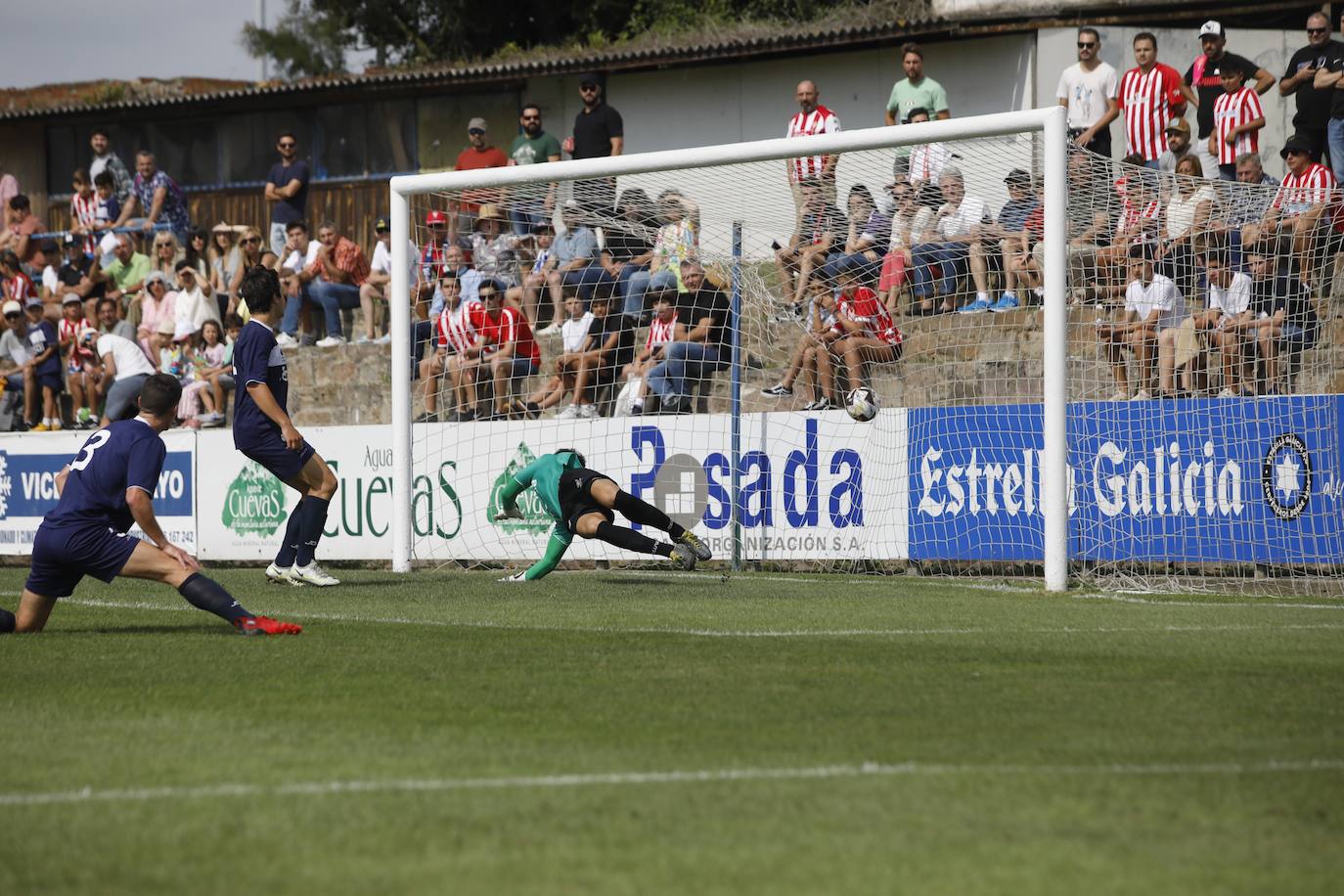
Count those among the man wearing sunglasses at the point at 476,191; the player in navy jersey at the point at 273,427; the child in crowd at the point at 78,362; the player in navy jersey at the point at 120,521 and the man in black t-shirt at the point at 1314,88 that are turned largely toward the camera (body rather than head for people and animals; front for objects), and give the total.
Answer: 3

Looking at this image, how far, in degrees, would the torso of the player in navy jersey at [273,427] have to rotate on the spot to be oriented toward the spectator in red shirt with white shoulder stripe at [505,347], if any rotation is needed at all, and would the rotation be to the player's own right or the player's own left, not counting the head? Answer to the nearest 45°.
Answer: approximately 45° to the player's own left

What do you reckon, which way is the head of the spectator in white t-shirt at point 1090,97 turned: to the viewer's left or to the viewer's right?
to the viewer's left

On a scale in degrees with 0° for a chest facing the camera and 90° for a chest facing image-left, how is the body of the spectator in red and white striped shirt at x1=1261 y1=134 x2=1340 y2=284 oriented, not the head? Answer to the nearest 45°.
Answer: approximately 45°

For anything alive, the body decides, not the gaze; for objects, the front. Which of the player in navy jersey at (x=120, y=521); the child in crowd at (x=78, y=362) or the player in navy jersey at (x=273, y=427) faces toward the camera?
the child in crowd

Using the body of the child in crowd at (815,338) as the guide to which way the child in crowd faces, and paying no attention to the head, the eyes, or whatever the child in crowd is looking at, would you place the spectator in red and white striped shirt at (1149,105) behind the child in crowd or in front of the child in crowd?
behind

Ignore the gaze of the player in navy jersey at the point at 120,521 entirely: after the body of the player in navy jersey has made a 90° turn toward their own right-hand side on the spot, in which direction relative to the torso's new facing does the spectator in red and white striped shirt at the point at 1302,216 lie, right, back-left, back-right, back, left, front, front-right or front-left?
front-left

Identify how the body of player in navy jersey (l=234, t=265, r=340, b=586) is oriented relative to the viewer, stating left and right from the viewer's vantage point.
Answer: facing to the right of the viewer

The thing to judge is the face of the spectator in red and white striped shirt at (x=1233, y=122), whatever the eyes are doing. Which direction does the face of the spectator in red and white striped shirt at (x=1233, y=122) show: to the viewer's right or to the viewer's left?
to the viewer's left

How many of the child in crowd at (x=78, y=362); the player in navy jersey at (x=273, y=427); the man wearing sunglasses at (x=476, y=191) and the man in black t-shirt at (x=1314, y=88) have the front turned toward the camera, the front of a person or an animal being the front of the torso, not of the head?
3

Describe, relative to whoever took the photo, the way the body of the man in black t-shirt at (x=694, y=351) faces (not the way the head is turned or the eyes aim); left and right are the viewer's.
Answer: facing the viewer and to the left of the viewer

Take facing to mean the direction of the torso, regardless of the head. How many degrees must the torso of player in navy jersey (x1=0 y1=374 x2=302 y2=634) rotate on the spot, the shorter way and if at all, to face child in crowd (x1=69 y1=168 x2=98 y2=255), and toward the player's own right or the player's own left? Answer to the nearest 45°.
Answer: approximately 45° to the player's own left
